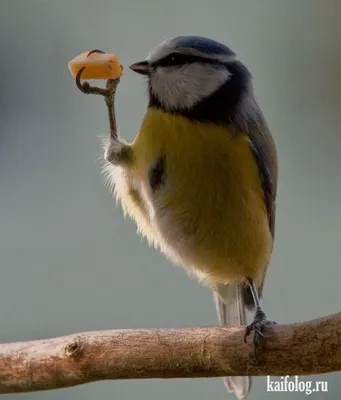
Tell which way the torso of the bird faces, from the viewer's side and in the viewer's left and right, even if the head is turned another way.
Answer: facing the viewer and to the left of the viewer
